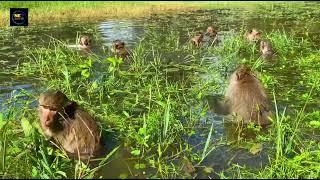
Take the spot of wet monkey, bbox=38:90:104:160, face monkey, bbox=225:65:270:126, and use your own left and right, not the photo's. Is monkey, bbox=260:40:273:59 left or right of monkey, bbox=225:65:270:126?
left

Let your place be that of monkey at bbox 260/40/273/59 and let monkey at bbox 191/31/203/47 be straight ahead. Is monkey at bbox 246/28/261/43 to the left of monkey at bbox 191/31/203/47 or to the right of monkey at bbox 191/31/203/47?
right

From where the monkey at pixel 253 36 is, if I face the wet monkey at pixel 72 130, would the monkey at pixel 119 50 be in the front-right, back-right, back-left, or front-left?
front-right

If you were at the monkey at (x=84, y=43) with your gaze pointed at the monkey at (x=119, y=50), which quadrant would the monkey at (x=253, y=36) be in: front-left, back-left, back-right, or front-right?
front-left

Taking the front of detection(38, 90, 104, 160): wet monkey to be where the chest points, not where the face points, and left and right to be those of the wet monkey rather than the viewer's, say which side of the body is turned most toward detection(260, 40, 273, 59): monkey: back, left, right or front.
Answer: back

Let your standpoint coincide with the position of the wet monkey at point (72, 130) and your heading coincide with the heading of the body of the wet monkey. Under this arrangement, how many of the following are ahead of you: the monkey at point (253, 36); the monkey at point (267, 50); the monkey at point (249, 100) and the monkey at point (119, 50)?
0

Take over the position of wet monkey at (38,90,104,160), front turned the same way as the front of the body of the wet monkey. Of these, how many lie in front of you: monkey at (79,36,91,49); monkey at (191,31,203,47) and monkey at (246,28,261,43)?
0

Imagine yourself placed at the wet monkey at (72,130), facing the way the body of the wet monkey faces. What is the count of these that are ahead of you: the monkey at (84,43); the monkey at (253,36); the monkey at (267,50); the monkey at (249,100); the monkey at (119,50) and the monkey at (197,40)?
0

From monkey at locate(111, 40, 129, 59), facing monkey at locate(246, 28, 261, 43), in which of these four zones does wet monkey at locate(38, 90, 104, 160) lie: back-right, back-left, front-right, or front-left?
back-right

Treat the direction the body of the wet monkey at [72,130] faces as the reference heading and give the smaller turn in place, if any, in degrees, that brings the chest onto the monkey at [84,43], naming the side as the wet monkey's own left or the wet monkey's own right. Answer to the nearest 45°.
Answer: approximately 135° to the wet monkey's own right

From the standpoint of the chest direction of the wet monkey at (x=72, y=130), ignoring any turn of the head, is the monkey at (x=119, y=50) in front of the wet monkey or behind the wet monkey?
behind

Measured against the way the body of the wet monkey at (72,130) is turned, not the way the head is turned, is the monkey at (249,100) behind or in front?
behind

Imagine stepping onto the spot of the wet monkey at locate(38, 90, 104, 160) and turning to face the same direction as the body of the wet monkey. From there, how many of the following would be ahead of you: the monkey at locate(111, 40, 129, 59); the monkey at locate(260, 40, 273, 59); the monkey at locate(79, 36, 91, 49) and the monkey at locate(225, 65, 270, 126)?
0

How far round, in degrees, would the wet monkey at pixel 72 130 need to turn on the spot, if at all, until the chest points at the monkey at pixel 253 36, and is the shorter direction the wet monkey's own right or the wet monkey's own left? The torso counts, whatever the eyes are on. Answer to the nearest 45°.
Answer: approximately 180°
